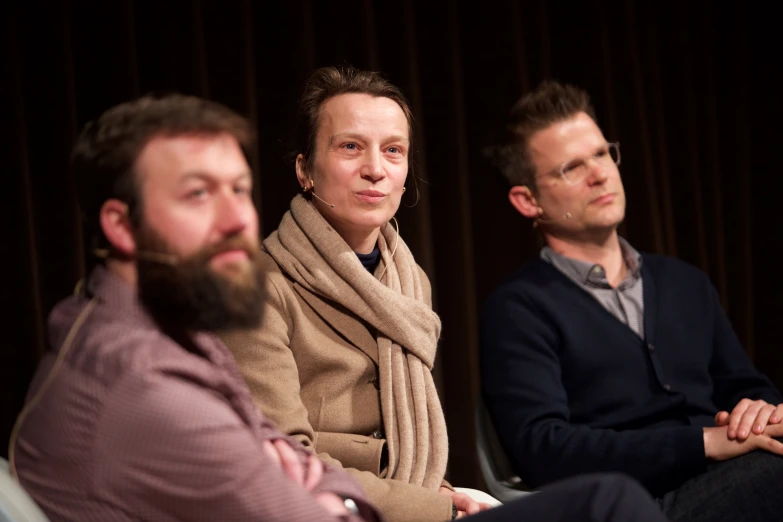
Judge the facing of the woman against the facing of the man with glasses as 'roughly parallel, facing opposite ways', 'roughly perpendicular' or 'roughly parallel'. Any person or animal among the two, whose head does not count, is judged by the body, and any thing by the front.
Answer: roughly parallel

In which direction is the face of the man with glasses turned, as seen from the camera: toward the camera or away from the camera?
toward the camera

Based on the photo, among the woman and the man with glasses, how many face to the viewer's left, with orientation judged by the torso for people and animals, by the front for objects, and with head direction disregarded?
0

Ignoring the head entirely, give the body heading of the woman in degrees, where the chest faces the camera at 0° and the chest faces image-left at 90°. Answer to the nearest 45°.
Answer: approximately 315°
